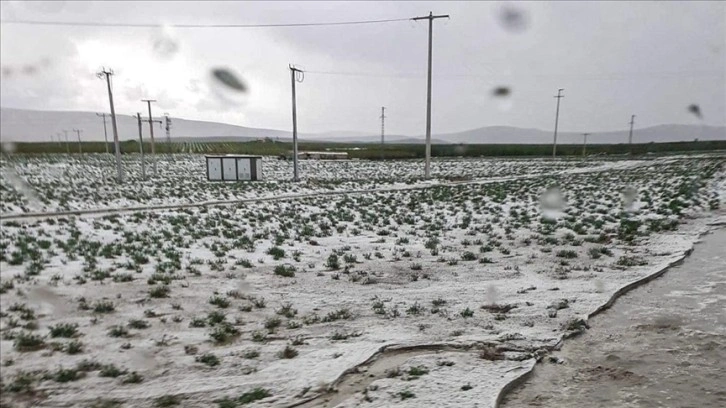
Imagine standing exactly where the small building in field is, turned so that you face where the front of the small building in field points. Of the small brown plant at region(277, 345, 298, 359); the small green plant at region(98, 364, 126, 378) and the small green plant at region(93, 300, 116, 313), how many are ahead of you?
3

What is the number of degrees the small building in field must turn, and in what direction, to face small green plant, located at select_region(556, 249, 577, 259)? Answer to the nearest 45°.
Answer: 0° — it already faces it

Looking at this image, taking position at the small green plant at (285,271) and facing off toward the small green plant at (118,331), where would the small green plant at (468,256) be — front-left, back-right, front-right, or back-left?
back-left

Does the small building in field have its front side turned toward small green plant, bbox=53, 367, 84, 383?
yes

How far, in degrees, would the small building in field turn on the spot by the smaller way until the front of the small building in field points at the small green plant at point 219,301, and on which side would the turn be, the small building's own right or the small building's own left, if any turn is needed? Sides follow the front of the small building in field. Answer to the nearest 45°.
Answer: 0° — it already faces it

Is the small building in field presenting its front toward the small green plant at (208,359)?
yes

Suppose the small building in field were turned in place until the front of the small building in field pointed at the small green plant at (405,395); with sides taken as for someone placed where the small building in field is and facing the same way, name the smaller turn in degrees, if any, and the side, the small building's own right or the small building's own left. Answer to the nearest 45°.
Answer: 0° — it already faces it

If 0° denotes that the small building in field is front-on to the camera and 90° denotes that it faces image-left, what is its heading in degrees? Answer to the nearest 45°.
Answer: approximately 0°

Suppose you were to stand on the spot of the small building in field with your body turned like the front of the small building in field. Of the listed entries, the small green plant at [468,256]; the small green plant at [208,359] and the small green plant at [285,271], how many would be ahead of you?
3

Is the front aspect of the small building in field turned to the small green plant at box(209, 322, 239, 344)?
yes
